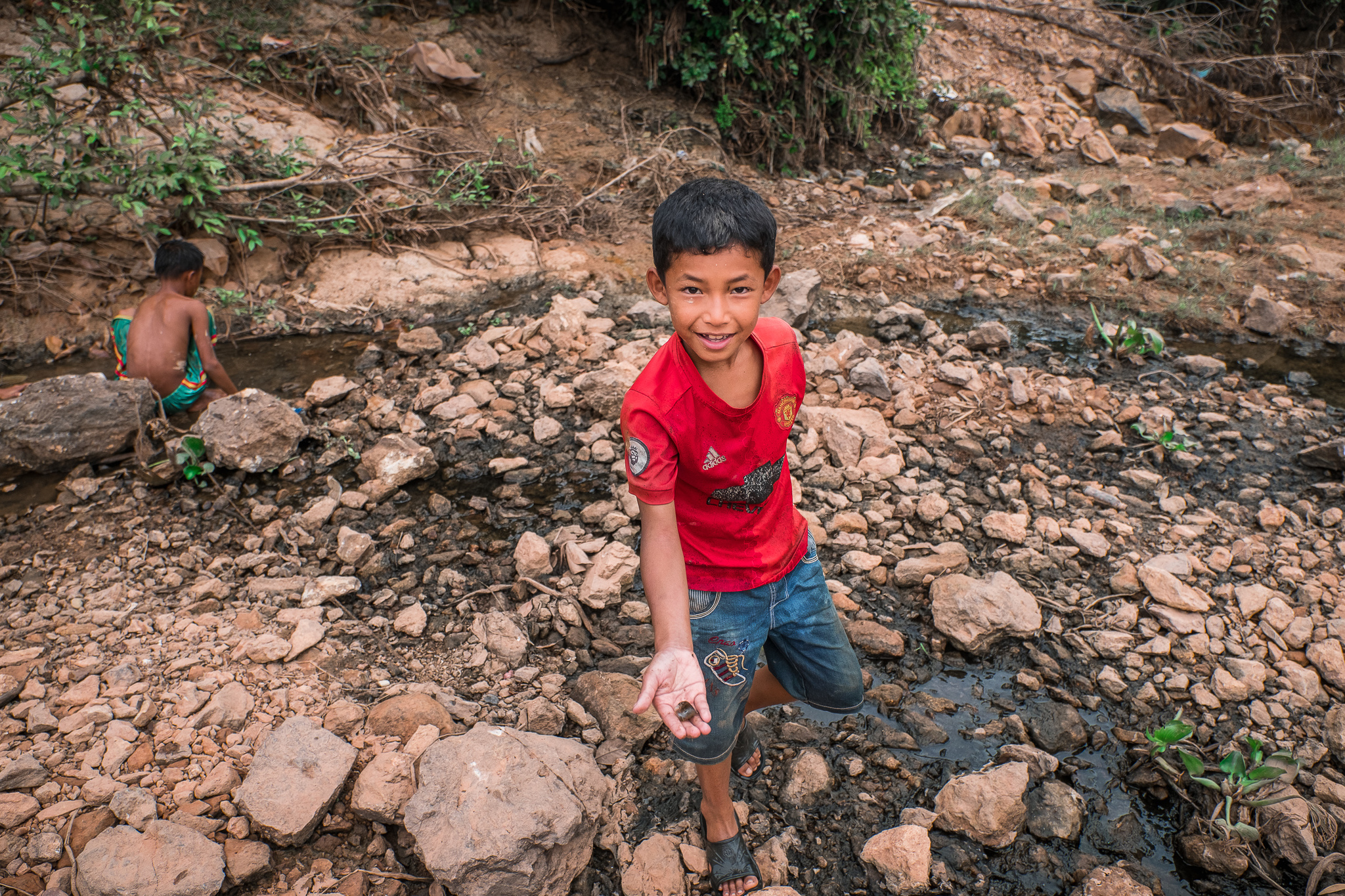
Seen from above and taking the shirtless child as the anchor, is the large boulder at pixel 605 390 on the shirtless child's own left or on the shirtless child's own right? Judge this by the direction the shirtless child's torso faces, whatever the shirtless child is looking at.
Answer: on the shirtless child's own right

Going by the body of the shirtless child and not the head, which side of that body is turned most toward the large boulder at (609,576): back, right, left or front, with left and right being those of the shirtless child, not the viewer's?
right

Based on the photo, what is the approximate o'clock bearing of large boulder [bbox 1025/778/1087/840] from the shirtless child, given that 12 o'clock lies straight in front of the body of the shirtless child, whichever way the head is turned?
The large boulder is roughly at 4 o'clock from the shirtless child.

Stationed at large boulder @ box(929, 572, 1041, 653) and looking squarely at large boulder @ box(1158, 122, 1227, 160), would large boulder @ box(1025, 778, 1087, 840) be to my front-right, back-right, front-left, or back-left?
back-right

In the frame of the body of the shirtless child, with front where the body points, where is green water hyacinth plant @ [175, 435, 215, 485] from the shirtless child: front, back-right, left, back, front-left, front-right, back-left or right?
back-right

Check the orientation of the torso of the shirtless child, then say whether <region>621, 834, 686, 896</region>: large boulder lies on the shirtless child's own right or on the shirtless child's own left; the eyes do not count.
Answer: on the shirtless child's own right

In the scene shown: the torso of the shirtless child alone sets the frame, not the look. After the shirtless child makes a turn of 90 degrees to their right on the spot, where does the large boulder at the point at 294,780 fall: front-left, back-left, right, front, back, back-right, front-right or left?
front-right

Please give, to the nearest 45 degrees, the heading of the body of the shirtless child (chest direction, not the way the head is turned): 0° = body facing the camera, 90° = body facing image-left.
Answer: approximately 225°

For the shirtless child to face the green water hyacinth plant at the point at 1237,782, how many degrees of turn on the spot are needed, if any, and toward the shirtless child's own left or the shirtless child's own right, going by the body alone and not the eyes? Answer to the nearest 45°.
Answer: approximately 90° to the shirtless child's own right

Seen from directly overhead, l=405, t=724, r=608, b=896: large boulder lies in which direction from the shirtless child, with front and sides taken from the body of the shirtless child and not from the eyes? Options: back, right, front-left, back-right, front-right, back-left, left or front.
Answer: back-right

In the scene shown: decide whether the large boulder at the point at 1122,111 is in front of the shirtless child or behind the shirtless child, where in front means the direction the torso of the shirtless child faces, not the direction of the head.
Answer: in front

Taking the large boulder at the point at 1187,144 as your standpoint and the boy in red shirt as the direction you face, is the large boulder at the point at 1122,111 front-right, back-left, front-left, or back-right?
back-right
